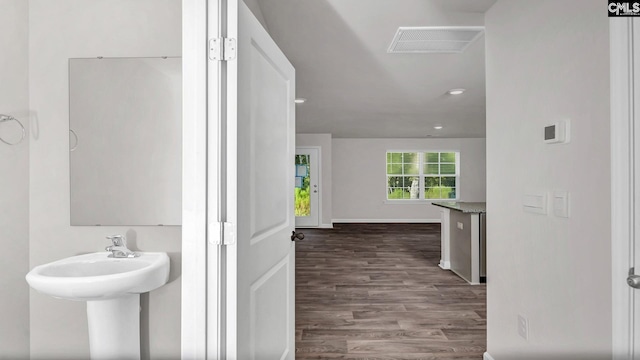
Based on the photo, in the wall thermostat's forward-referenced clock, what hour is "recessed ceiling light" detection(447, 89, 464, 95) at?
The recessed ceiling light is roughly at 4 o'clock from the wall thermostat.

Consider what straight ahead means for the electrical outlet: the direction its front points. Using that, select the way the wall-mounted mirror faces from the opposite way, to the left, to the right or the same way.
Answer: to the left

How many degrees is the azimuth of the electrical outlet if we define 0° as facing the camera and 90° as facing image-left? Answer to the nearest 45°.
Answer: approximately 45°

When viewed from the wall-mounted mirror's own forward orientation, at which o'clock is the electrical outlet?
The electrical outlet is roughly at 10 o'clock from the wall-mounted mirror.

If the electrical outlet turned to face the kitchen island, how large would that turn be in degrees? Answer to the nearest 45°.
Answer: approximately 135° to its right

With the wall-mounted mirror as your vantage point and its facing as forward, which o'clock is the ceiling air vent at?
The ceiling air vent is roughly at 9 o'clock from the wall-mounted mirror.

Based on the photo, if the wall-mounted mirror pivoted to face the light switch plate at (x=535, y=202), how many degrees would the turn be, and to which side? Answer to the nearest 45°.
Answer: approximately 45° to its left

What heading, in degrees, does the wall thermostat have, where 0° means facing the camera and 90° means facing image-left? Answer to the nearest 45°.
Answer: approximately 45°

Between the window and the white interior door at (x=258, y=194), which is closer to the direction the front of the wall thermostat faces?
the white interior door

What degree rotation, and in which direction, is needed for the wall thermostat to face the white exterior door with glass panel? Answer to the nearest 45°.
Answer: approximately 90° to its right

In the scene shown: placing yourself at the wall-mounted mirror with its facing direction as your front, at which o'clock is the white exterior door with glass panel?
The white exterior door with glass panel is roughly at 7 o'clock from the wall-mounted mirror.

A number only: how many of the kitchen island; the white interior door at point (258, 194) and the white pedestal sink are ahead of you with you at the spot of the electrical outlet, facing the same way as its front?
2

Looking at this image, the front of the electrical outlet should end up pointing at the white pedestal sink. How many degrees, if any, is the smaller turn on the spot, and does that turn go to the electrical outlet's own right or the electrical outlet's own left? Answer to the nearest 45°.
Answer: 0° — it already faces it
